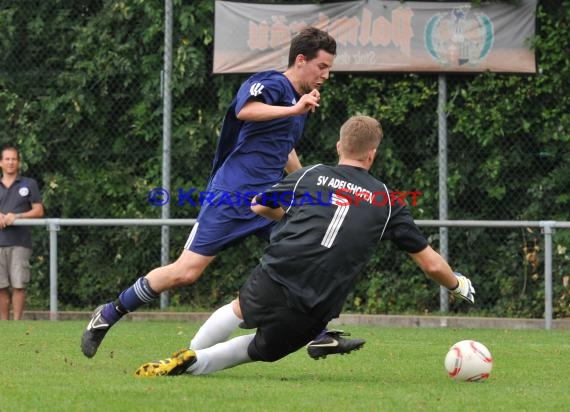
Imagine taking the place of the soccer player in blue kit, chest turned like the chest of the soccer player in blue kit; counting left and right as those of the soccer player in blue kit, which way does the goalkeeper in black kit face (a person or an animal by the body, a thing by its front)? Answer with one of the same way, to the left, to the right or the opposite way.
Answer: to the left

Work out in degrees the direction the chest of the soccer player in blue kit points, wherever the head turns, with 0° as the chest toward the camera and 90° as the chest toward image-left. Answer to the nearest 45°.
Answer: approximately 270°

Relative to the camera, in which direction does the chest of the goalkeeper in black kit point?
away from the camera

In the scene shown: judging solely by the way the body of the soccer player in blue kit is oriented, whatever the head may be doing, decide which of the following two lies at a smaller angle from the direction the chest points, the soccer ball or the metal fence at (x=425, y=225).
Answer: the soccer ball

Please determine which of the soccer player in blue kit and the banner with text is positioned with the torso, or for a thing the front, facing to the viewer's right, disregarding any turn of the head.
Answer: the soccer player in blue kit

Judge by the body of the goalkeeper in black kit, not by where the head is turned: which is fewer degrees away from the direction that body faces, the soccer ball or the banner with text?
the banner with text

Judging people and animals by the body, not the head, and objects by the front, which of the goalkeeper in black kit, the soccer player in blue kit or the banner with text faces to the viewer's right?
the soccer player in blue kit
